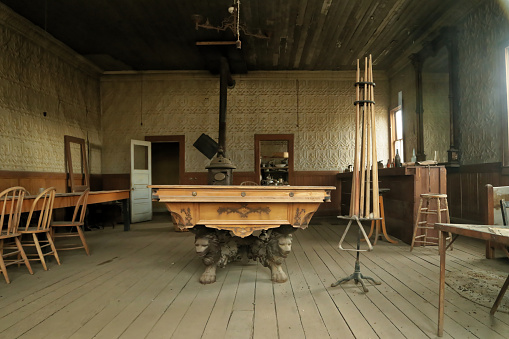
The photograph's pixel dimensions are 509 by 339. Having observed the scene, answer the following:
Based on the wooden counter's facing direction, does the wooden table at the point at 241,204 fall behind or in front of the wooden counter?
in front

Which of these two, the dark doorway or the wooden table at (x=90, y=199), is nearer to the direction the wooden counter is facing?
the wooden table

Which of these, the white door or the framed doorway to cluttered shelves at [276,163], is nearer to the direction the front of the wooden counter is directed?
the white door

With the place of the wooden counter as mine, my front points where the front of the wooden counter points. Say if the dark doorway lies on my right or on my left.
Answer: on my right

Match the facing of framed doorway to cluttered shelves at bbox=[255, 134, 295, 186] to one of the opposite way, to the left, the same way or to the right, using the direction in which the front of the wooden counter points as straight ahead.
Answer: to the left

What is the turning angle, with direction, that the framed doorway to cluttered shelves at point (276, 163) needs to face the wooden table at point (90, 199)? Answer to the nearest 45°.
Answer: approximately 45° to its right

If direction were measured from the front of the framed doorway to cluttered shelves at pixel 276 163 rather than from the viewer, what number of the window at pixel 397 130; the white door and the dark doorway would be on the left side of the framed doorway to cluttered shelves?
1

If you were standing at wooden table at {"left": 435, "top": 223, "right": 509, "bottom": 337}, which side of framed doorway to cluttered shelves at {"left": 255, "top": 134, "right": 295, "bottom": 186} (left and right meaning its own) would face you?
front

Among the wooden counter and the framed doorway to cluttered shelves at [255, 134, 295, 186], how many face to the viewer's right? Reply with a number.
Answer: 0

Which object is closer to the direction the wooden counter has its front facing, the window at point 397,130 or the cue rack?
the cue rack

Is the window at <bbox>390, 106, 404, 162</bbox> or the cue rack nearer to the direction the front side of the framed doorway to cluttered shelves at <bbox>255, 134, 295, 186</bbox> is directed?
the cue rack

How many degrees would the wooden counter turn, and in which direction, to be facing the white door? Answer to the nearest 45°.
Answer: approximately 45° to its right
